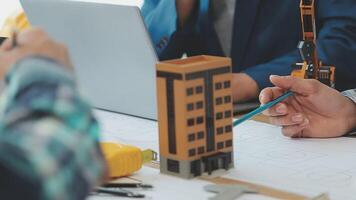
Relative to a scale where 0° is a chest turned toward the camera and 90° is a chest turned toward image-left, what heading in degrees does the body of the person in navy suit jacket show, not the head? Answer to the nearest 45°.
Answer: approximately 45°

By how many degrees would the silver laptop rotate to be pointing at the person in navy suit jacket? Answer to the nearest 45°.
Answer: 0° — it already faces them

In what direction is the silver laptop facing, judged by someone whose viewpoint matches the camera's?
facing away from the viewer and to the right of the viewer

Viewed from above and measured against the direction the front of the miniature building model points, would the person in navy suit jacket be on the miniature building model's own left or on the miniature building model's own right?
on the miniature building model's own left

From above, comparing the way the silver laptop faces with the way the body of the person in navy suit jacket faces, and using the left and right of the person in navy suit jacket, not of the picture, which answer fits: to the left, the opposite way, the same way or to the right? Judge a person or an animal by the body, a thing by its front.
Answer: the opposite way
